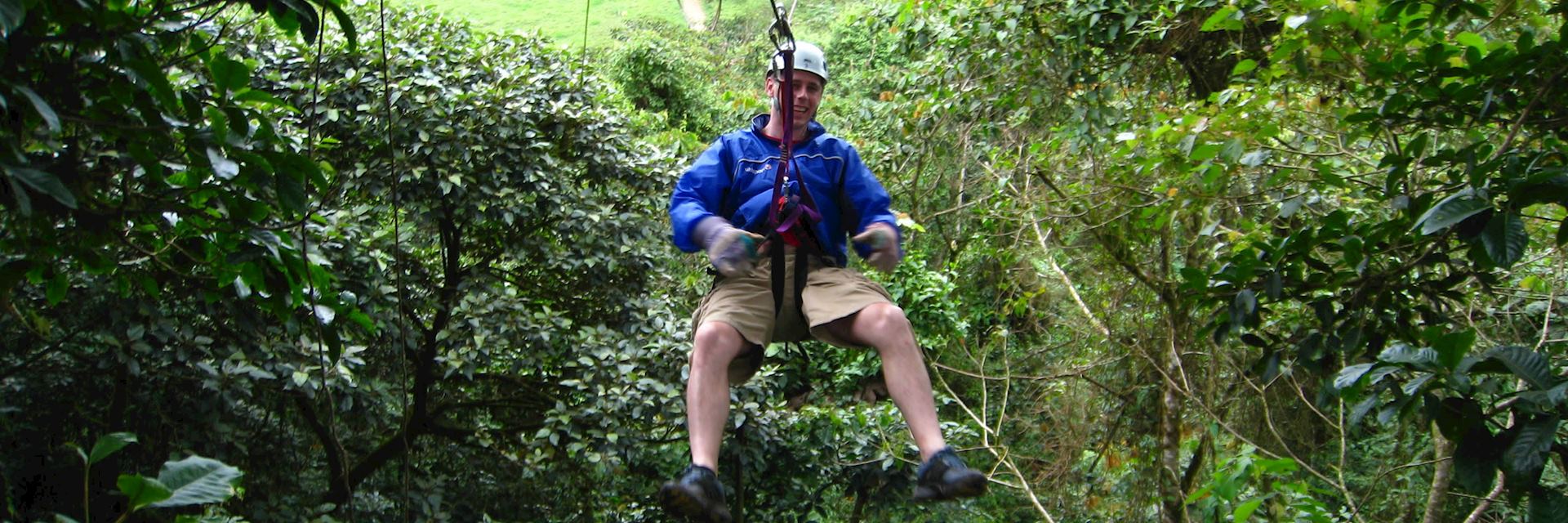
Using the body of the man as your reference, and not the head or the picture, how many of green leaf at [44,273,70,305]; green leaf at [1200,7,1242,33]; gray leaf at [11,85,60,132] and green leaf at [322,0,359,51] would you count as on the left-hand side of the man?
1

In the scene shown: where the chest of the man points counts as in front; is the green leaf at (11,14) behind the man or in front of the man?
in front

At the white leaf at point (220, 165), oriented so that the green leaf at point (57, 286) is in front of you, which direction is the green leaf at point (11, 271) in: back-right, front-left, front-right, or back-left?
front-left

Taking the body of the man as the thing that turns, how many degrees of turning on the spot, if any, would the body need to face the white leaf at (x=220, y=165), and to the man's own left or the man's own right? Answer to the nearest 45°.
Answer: approximately 45° to the man's own right

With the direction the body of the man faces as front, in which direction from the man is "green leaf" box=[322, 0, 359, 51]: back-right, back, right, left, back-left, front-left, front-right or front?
front-right

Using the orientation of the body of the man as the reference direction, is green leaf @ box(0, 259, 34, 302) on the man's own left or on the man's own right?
on the man's own right

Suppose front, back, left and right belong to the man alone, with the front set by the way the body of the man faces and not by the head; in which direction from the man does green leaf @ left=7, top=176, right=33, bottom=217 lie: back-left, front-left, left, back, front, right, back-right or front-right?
front-right

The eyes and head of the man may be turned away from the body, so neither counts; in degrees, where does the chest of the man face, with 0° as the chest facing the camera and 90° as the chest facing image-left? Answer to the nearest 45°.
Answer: approximately 0°
